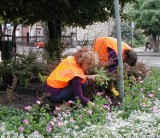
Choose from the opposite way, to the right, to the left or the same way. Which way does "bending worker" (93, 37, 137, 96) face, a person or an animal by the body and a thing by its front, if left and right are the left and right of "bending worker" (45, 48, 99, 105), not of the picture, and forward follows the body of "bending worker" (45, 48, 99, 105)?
the same way

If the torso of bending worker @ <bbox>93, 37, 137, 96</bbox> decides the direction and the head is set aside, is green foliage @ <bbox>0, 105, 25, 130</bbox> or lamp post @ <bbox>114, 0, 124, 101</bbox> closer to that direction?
the lamp post

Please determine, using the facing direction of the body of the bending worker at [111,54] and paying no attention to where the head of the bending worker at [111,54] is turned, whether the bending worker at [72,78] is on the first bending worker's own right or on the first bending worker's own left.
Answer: on the first bending worker's own right

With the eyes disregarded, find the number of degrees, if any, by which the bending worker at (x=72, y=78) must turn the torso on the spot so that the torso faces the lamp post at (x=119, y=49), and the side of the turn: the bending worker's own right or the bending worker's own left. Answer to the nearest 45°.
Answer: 0° — they already face it

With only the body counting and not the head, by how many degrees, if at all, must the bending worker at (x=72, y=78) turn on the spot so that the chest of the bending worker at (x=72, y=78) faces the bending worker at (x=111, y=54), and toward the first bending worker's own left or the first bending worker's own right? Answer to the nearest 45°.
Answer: approximately 45° to the first bending worker's own left

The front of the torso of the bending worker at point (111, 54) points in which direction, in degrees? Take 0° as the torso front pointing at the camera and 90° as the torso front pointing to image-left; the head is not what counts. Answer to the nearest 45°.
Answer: approximately 270°

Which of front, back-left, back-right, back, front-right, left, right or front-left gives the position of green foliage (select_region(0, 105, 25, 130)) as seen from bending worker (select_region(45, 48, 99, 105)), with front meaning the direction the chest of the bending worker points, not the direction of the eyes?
back-right

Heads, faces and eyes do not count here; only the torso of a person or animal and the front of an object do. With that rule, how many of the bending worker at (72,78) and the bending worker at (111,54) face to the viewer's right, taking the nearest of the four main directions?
2

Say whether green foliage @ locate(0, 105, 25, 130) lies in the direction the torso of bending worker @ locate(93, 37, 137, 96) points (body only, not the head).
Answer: no

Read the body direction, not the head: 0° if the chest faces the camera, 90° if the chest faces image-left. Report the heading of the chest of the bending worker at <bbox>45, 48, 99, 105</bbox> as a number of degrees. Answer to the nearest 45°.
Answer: approximately 270°
